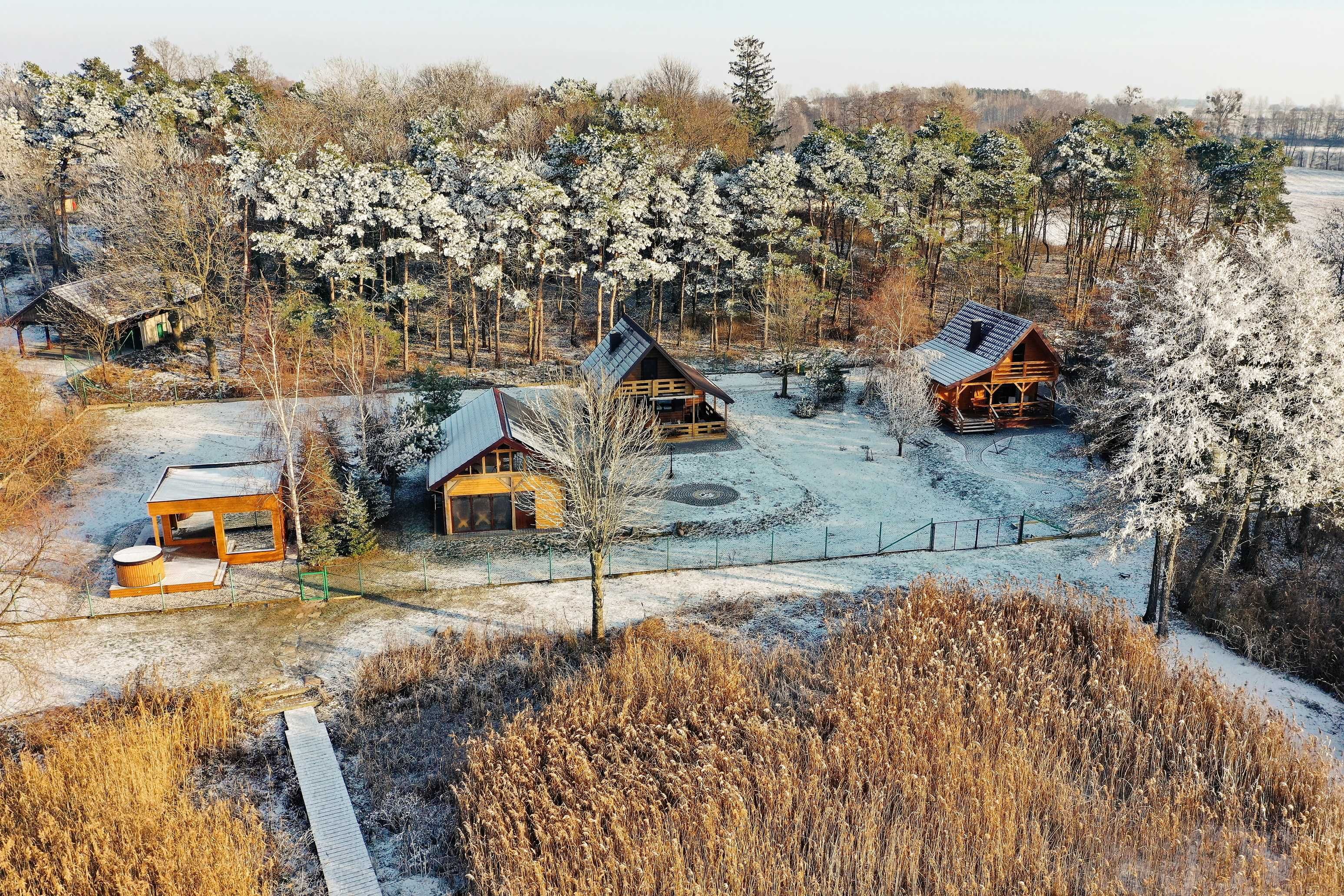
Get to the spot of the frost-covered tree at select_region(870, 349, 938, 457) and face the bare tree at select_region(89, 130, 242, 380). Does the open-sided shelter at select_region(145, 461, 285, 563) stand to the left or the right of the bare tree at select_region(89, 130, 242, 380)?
left

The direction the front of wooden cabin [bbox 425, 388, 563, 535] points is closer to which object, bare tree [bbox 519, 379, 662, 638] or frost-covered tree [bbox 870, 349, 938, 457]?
the bare tree

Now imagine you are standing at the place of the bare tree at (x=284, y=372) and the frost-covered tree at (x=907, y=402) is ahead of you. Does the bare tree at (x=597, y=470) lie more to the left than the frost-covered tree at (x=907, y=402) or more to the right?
right

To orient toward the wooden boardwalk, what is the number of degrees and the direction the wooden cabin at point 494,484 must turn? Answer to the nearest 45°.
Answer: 0° — it already faces it

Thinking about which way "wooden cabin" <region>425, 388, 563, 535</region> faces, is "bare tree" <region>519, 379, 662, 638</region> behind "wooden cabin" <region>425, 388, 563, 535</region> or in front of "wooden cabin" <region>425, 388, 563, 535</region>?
in front

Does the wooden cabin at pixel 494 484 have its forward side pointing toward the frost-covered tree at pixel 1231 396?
no

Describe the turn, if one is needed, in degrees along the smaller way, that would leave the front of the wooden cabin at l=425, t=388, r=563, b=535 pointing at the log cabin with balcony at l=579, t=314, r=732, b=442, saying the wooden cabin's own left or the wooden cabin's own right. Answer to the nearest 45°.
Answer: approximately 135° to the wooden cabin's own left

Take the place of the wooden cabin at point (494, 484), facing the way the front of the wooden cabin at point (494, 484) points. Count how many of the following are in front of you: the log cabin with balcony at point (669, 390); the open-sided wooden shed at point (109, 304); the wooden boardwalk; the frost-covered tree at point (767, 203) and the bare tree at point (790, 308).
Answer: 1

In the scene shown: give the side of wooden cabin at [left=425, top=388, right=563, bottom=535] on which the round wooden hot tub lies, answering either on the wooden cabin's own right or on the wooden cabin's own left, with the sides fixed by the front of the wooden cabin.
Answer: on the wooden cabin's own right

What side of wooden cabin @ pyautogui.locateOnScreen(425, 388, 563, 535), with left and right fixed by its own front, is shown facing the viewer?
front

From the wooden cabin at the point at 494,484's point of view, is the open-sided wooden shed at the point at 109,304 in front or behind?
behind

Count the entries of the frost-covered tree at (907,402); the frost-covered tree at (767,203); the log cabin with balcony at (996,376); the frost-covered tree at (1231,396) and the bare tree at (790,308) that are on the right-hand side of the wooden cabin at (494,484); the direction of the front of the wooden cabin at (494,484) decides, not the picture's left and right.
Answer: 0

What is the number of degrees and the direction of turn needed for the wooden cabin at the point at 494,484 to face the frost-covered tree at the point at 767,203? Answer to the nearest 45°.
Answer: approximately 135° to its left

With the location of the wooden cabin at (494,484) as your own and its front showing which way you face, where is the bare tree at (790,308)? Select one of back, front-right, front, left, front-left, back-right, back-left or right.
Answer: back-left

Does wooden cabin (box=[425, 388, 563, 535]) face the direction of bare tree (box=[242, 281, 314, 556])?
no

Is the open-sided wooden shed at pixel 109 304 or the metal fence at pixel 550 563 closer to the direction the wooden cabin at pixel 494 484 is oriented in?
the metal fence
